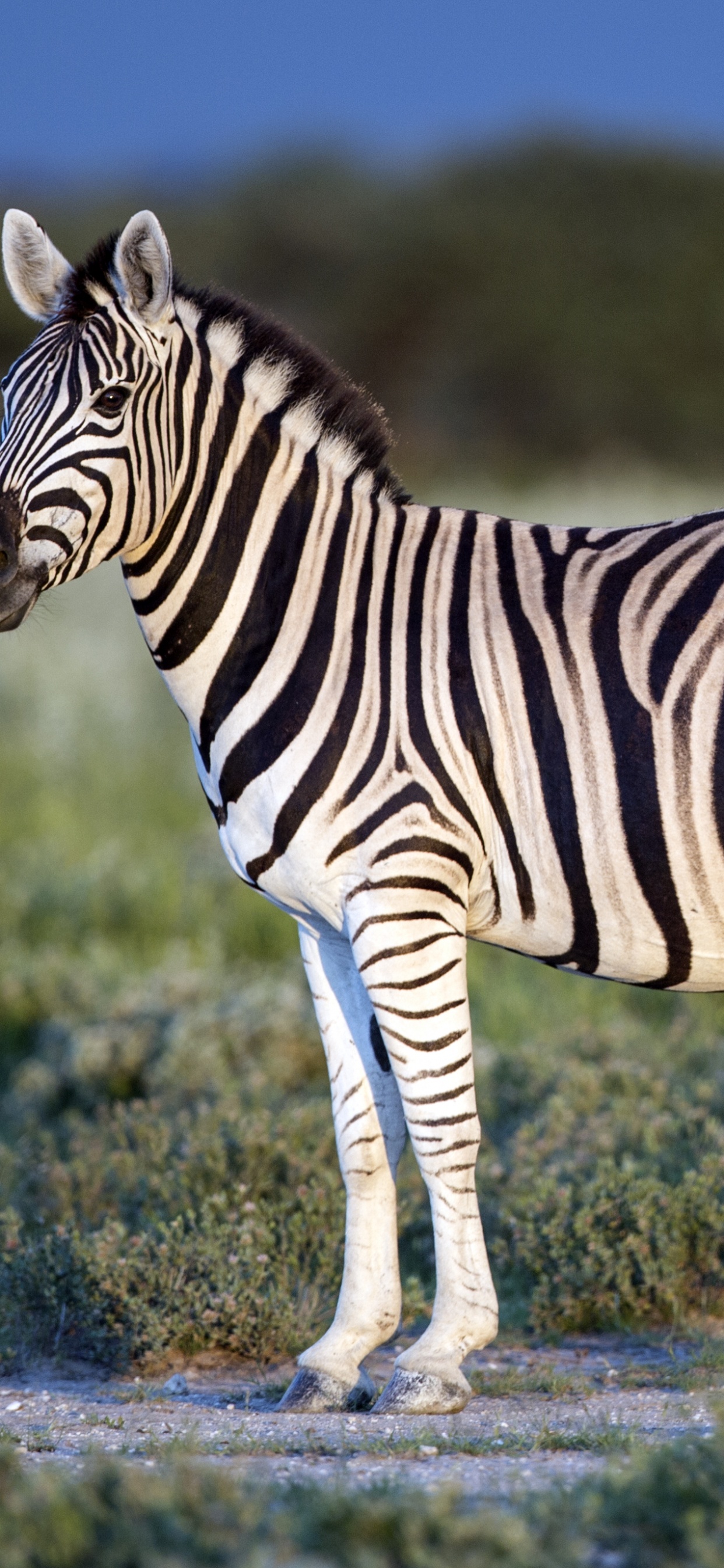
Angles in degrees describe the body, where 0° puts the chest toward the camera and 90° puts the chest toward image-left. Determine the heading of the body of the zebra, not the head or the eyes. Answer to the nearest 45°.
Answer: approximately 90°
